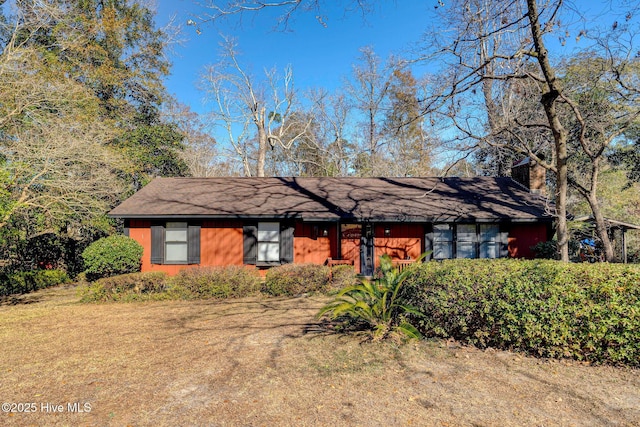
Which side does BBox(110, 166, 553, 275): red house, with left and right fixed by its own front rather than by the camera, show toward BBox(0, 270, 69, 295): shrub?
right

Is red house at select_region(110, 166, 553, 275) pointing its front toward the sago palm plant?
yes

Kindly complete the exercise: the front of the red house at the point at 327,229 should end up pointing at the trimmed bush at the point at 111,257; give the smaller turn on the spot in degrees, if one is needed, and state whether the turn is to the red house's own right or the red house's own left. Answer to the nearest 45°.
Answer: approximately 90° to the red house's own right

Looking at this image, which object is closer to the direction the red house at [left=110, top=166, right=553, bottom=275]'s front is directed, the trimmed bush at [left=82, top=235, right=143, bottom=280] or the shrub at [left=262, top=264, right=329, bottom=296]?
the shrub

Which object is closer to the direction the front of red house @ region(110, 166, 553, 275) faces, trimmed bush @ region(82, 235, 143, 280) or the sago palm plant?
the sago palm plant

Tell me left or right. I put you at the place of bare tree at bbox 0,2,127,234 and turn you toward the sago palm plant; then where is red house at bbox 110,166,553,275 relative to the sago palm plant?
left

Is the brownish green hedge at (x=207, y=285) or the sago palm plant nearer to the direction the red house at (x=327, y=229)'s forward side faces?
the sago palm plant

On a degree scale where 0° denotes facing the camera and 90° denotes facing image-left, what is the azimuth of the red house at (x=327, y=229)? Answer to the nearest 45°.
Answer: approximately 0°

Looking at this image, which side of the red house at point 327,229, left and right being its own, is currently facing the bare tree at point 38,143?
right

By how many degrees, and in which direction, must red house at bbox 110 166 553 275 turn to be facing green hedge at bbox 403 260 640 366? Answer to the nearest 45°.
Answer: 0° — it already faces it
